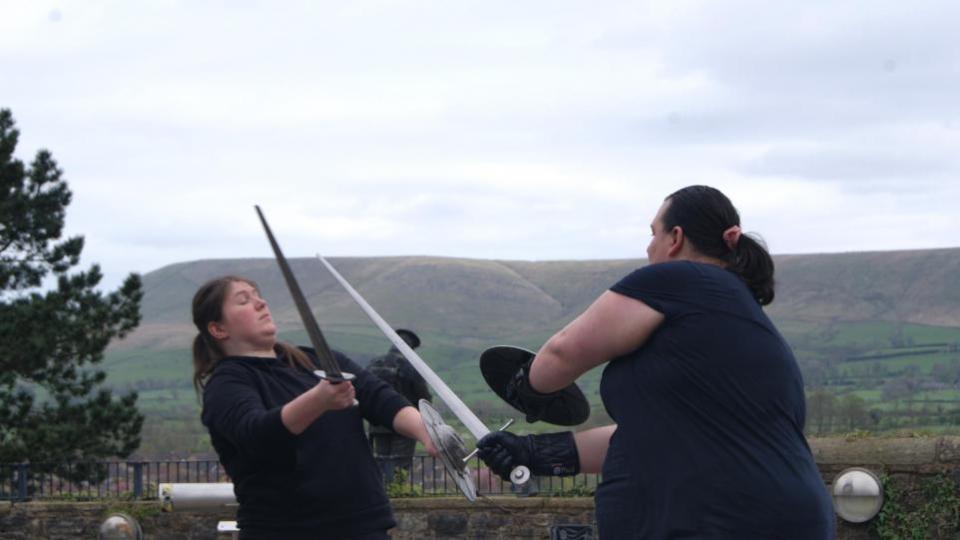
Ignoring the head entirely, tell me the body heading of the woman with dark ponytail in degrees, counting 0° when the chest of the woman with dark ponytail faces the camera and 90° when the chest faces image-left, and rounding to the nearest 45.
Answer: approximately 135°

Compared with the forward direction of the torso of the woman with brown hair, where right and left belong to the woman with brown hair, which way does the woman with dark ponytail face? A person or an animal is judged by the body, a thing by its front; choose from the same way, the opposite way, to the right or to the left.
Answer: the opposite way

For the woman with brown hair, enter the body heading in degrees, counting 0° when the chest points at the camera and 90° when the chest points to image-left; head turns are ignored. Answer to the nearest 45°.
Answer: approximately 315°

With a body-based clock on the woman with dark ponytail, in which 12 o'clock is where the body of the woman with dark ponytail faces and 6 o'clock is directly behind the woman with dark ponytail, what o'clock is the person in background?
The person in background is roughly at 1 o'clock from the woman with dark ponytail.

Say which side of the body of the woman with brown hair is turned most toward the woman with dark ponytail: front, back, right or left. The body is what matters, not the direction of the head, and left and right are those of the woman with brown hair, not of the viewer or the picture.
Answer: front

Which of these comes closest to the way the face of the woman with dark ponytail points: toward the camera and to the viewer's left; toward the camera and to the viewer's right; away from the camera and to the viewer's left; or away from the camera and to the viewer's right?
away from the camera and to the viewer's left

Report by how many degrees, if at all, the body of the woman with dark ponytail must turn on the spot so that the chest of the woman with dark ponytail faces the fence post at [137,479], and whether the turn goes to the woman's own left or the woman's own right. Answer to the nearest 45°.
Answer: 0° — they already face it

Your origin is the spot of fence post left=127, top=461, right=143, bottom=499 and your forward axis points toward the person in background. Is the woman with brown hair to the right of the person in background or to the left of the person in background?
right

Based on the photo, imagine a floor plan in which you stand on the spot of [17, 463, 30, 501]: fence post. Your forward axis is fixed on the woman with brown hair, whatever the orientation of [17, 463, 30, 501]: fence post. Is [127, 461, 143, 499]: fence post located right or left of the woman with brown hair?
left

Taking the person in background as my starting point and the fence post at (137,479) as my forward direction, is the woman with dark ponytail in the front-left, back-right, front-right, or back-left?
back-left

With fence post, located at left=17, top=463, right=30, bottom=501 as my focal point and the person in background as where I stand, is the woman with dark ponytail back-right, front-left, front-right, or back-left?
back-left
